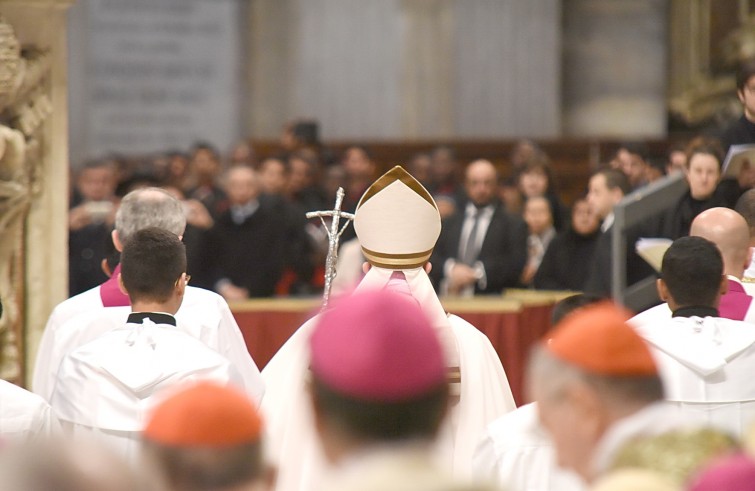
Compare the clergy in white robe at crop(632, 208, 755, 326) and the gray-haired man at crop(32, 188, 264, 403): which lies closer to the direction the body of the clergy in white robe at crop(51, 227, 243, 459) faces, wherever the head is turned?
the gray-haired man

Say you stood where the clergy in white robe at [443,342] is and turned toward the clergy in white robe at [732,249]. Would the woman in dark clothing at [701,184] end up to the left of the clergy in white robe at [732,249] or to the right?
left

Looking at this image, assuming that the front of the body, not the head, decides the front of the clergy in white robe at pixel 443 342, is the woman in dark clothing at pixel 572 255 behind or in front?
in front

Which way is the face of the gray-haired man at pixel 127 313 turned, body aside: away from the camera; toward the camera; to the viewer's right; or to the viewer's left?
away from the camera

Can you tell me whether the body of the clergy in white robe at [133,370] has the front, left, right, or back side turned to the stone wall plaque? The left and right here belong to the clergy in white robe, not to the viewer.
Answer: front

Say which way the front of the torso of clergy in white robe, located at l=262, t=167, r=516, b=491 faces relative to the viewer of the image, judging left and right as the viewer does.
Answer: facing away from the viewer

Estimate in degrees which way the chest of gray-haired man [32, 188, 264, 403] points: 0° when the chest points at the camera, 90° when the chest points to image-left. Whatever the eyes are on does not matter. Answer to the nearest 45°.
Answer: approximately 180°

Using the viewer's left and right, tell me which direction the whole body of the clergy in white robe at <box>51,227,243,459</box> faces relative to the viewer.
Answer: facing away from the viewer

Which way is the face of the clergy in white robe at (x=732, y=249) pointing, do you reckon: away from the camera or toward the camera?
away from the camera

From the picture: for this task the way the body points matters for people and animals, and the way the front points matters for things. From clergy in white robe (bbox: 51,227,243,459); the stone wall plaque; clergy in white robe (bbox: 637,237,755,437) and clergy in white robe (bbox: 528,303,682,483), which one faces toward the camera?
the stone wall plaque

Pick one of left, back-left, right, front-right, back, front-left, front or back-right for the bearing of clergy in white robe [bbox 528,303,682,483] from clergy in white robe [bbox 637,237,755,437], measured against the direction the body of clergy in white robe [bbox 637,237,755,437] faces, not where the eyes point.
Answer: back

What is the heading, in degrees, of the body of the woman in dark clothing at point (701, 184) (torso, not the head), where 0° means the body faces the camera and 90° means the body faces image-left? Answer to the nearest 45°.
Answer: approximately 0°

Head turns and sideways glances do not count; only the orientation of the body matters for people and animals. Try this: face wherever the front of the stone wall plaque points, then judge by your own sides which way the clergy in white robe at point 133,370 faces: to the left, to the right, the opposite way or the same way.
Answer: the opposite way
